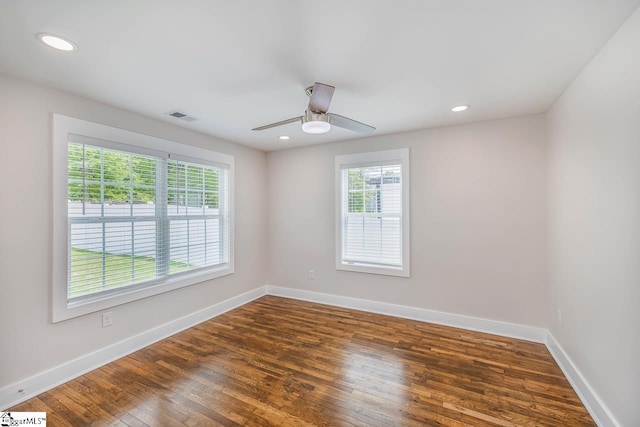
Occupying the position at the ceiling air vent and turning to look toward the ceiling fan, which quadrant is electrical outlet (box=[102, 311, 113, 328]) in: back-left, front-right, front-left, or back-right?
back-right

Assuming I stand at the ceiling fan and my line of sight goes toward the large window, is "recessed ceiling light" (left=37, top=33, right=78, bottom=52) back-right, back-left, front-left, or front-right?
front-left

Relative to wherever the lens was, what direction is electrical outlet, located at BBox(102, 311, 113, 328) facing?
facing the viewer and to the right of the viewer

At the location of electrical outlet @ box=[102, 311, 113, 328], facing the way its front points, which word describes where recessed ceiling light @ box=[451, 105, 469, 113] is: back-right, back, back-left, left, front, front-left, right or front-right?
front

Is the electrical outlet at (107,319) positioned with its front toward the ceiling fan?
yes
